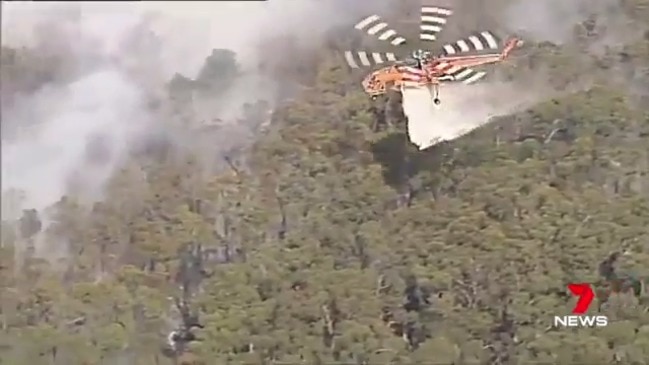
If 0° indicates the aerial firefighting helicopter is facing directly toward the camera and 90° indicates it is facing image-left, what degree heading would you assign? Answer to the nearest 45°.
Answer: approximately 45°
